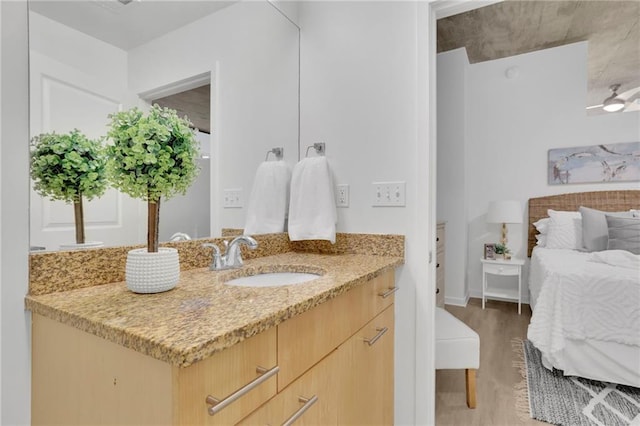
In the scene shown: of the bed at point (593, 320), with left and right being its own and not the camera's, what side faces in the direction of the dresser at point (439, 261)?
right

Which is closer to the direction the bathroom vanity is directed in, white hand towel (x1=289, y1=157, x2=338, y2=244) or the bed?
the bed

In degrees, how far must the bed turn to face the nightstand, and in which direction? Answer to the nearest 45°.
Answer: approximately 135° to its right

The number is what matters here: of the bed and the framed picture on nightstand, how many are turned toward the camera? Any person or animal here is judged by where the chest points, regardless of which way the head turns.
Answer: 2

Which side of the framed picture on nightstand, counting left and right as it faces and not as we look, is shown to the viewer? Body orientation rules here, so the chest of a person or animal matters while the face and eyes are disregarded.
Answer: front

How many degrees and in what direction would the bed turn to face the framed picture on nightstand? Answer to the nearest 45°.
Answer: approximately 135° to its right

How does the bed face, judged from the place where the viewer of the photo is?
facing the viewer
